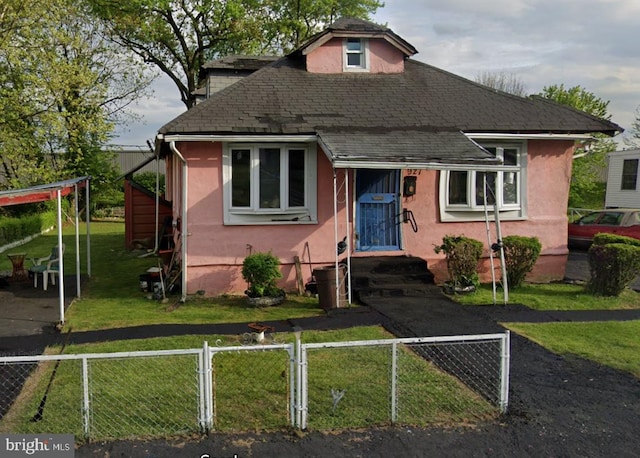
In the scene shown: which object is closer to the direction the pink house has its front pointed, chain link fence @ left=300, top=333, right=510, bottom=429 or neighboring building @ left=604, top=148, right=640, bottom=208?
the chain link fence

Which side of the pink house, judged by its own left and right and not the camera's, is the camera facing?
front

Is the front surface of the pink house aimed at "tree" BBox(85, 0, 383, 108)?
no

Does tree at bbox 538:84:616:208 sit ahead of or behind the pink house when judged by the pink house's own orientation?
behind

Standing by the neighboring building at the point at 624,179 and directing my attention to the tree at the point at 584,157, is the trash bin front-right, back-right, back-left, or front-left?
back-left

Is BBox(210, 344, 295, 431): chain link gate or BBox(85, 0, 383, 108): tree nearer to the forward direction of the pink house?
the chain link gate

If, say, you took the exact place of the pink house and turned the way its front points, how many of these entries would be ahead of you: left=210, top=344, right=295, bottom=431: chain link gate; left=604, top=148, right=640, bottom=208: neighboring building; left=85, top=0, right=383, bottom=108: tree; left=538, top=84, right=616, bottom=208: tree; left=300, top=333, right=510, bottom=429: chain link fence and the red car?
2

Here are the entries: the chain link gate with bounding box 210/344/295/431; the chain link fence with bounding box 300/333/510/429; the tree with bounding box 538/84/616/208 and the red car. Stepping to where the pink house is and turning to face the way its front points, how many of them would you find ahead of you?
2

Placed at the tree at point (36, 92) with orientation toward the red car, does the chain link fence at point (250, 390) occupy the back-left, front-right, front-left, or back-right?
front-right

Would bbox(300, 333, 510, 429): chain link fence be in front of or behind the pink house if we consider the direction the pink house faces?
in front

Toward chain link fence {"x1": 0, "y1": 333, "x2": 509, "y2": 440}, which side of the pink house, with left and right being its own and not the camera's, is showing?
front

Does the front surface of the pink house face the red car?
no

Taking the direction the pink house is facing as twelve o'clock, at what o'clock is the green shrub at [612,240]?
The green shrub is roughly at 9 o'clock from the pink house.

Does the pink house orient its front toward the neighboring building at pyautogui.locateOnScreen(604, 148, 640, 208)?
no

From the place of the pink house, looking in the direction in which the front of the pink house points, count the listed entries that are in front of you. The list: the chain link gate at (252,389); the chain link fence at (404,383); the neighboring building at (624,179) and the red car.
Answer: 2

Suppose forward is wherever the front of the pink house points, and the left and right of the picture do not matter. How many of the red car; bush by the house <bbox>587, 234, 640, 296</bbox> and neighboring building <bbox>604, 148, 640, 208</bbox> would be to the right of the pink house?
0

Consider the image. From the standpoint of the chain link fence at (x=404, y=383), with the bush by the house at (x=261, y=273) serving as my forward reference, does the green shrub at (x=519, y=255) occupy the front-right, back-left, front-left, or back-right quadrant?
front-right

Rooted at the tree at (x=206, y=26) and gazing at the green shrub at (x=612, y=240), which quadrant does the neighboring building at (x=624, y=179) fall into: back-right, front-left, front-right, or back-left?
front-left
